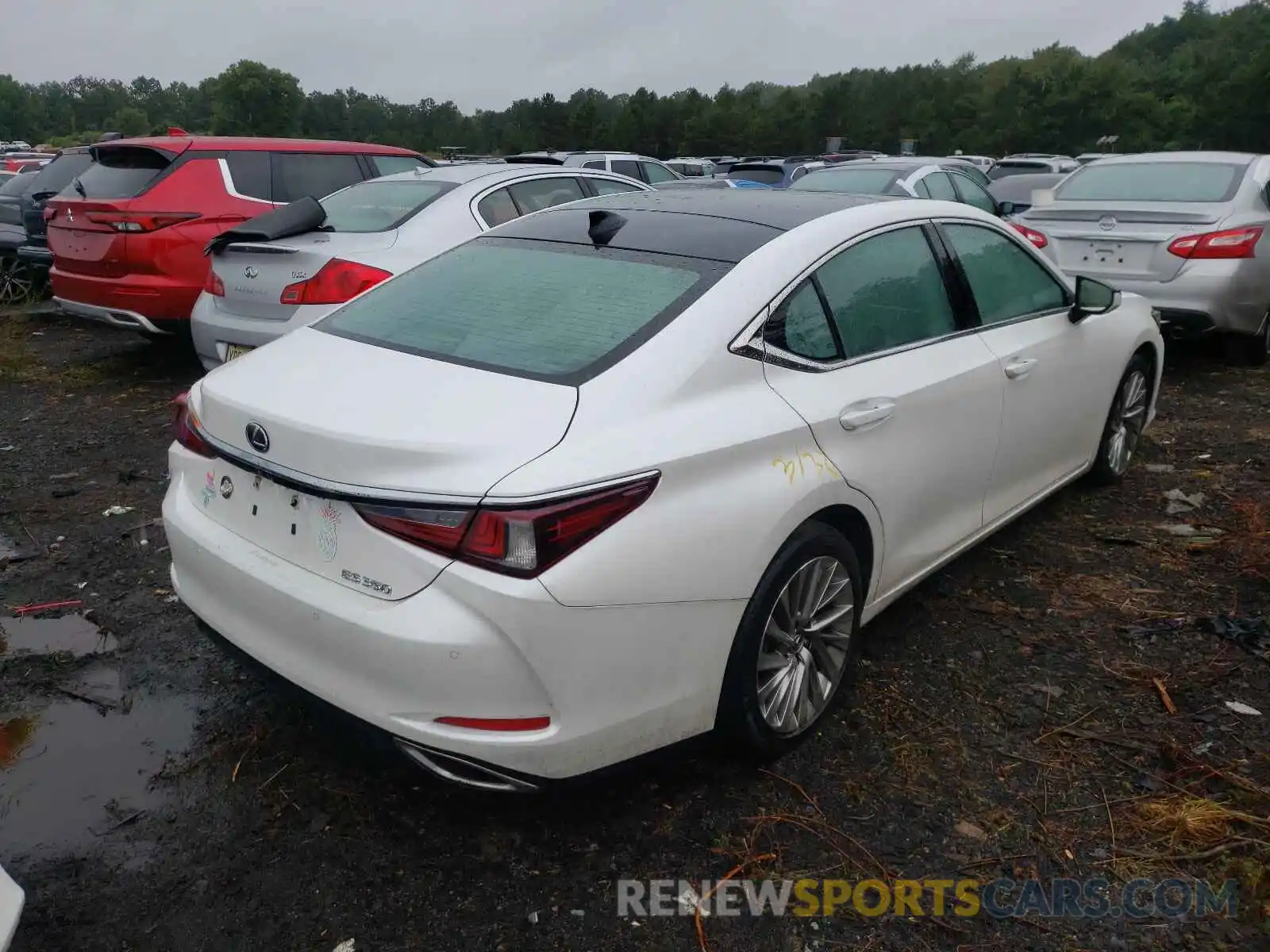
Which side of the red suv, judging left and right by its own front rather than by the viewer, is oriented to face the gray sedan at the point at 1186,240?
right

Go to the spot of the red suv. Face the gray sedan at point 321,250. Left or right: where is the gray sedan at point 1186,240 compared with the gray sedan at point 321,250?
left

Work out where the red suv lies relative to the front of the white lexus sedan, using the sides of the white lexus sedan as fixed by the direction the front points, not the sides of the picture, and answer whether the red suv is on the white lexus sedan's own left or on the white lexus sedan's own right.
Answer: on the white lexus sedan's own left

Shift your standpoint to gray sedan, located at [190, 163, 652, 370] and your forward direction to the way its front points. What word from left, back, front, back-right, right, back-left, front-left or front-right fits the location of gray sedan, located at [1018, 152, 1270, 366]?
front-right

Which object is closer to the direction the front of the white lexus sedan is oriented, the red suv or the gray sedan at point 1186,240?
the gray sedan

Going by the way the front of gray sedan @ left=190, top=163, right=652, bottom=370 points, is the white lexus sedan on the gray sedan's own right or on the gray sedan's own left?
on the gray sedan's own right

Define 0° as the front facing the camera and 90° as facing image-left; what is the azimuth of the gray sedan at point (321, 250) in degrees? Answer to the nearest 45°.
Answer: approximately 225°

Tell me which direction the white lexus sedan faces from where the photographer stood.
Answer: facing away from the viewer and to the right of the viewer

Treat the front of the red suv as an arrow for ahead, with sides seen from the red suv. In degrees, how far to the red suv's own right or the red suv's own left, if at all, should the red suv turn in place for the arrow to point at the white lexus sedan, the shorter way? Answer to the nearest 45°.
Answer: approximately 135° to the red suv's own right

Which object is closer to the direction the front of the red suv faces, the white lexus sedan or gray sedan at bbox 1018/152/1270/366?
the gray sedan

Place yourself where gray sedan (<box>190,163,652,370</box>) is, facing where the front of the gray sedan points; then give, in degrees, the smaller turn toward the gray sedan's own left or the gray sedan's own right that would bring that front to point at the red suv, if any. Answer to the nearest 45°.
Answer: approximately 90° to the gray sedan's own left

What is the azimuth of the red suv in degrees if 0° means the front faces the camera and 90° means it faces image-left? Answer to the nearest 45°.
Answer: approximately 225°
